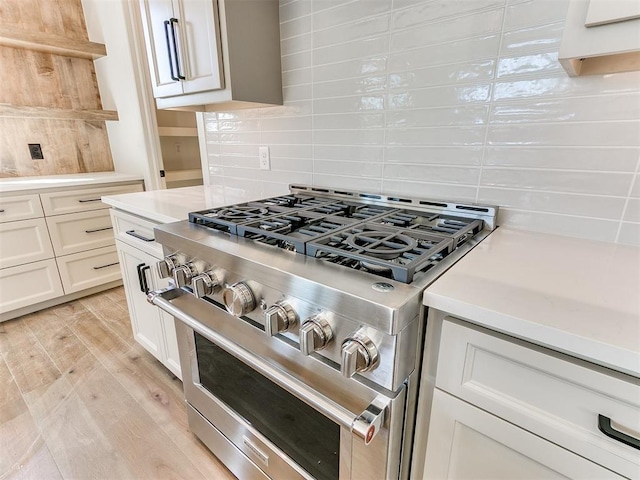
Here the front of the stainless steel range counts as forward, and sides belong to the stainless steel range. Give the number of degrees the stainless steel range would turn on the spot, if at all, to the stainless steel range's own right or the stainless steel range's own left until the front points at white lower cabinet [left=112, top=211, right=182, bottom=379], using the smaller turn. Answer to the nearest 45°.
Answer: approximately 90° to the stainless steel range's own right

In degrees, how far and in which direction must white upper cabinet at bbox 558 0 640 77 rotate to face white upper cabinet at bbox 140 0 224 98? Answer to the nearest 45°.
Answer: approximately 90° to its right

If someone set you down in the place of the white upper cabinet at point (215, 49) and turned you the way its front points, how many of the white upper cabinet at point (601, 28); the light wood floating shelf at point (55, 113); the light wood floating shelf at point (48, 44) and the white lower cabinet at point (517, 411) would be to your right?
2

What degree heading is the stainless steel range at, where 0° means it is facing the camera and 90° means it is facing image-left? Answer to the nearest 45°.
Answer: approximately 45°
